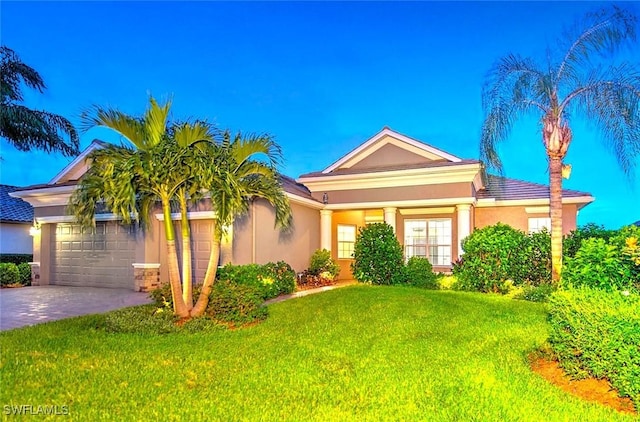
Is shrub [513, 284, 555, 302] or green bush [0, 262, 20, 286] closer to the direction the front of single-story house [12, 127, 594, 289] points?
the shrub

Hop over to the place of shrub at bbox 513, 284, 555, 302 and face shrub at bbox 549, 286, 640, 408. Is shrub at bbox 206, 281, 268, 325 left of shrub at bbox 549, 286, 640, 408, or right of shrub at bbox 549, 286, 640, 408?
right

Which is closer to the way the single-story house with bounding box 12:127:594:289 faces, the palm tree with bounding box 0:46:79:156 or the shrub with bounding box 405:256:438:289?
the shrub

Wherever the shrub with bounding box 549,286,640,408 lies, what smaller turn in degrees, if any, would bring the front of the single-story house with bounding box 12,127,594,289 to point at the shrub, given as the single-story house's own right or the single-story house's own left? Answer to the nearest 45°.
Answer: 0° — it already faces it

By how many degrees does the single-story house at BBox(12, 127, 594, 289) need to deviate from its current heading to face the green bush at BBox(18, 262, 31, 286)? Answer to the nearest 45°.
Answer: approximately 90° to its right

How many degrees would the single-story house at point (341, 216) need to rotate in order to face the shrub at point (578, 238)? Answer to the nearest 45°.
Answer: approximately 45° to its left

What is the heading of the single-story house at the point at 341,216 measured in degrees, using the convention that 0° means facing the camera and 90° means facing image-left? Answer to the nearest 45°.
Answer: approximately 0°

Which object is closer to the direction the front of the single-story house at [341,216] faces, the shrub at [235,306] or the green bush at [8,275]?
the shrub

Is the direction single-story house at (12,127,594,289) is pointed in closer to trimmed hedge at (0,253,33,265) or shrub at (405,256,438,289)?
the shrub

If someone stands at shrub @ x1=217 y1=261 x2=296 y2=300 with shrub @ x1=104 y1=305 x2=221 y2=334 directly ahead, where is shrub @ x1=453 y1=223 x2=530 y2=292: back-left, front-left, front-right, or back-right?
back-left

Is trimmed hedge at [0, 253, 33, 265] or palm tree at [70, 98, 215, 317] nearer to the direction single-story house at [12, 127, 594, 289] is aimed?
the palm tree

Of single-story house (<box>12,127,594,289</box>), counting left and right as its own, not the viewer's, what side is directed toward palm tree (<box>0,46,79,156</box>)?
right
